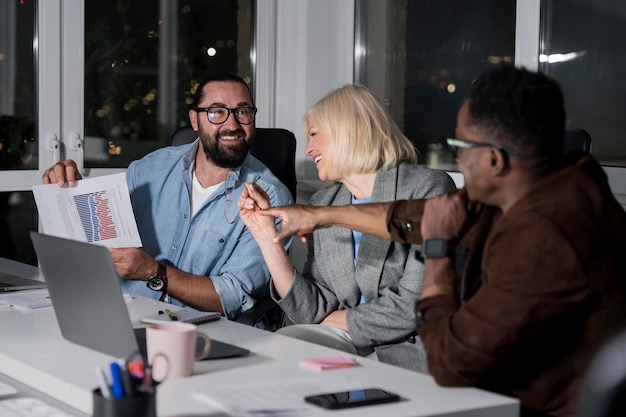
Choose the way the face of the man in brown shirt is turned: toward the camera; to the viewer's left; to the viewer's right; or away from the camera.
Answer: to the viewer's left

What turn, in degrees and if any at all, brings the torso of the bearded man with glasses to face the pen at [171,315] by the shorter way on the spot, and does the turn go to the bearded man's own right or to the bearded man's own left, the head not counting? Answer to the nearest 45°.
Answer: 0° — they already face it

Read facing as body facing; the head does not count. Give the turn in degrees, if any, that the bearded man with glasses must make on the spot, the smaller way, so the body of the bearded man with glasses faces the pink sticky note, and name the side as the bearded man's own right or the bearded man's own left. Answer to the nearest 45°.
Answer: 0° — they already face it

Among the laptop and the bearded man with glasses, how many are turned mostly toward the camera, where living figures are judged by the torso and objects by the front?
1

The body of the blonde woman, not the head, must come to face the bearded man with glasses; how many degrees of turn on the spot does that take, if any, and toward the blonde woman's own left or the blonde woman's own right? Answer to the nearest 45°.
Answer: approximately 90° to the blonde woman's own right

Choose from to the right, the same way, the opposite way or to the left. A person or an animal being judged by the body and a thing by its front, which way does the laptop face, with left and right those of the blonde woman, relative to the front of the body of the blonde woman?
the opposite way

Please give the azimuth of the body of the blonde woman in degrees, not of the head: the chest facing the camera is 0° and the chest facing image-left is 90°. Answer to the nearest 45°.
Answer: approximately 45°
